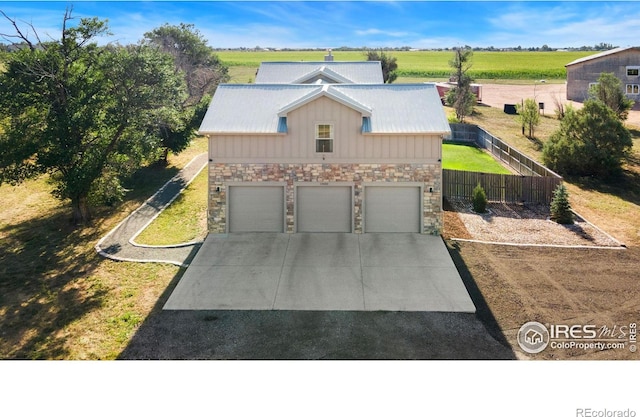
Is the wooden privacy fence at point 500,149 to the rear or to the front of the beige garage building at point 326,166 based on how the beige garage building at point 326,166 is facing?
to the rear

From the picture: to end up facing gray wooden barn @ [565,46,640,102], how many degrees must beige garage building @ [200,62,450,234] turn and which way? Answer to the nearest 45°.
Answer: approximately 135° to its left

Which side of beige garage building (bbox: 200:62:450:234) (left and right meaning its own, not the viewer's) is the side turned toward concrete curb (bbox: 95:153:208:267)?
right

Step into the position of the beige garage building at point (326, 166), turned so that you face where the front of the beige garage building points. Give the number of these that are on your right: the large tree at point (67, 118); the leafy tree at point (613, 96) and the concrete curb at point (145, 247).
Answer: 2

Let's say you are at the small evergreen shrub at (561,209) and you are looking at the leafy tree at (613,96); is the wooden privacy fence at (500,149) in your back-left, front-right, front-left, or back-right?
front-left

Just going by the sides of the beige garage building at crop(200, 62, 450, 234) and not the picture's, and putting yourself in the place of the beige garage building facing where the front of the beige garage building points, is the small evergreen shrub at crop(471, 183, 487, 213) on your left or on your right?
on your left

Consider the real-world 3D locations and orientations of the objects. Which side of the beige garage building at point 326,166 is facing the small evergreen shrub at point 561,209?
left

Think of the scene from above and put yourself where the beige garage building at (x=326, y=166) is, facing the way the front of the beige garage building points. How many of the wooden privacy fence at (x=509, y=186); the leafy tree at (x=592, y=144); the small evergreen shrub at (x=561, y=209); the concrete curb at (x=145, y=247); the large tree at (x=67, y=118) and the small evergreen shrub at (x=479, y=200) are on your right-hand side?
2

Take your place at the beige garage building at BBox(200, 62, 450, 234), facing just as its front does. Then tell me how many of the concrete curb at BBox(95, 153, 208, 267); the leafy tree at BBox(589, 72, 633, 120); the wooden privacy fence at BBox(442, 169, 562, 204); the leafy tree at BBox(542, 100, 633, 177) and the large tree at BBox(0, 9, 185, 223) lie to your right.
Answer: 2

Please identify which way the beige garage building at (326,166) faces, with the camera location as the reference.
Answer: facing the viewer

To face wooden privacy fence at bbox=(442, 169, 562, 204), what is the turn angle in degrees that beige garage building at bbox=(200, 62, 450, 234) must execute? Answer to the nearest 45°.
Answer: approximately 135° to its left

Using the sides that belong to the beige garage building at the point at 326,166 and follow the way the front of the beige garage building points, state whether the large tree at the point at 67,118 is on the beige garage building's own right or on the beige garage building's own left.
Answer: on the beige garage building's own right
